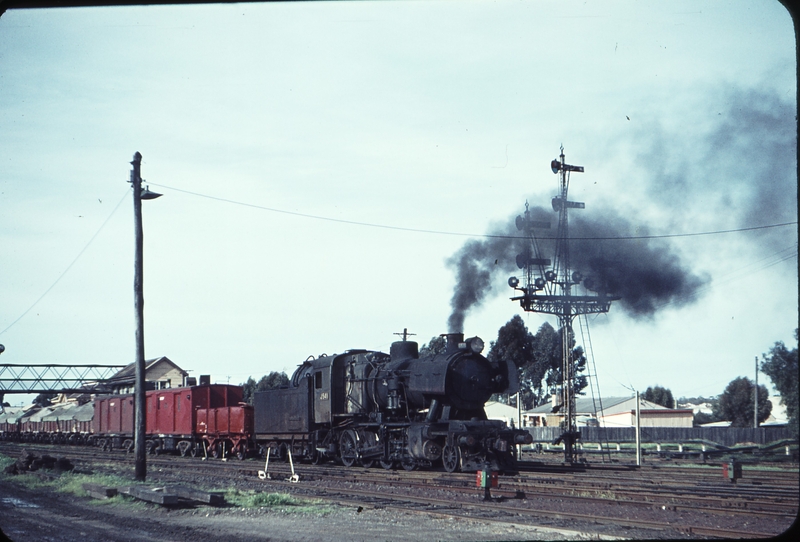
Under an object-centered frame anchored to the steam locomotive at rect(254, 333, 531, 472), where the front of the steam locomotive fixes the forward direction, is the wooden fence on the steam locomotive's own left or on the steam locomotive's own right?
on the steam locomotive's own left

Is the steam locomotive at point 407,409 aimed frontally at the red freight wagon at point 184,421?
no

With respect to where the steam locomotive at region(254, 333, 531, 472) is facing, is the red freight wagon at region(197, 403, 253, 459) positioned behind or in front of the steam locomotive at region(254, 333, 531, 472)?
behind

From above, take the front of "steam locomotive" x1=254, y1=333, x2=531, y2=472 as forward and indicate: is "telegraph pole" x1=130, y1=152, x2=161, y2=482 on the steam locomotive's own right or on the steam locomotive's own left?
on the steam locomotive's own right

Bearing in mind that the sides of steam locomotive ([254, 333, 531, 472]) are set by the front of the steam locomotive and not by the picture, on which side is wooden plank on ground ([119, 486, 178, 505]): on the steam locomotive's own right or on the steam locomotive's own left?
on the steam locomotive's own right

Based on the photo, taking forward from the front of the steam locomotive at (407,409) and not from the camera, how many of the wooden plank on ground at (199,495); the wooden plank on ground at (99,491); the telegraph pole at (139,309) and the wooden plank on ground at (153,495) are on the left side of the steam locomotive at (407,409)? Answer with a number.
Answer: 0

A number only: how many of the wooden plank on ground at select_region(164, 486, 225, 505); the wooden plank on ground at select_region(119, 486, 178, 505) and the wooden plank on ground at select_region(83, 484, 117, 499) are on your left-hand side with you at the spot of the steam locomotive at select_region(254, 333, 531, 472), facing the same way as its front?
0

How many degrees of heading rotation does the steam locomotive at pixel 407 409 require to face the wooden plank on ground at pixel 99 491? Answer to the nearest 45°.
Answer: approximately 90° to its right

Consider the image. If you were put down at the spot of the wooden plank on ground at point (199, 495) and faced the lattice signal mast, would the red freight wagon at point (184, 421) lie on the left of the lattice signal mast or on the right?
left

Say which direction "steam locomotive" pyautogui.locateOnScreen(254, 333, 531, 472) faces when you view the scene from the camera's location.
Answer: facing the viewer and to the right of the viewer

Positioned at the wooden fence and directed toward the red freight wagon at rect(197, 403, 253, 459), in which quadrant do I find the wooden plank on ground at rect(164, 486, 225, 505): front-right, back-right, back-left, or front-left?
front-left
